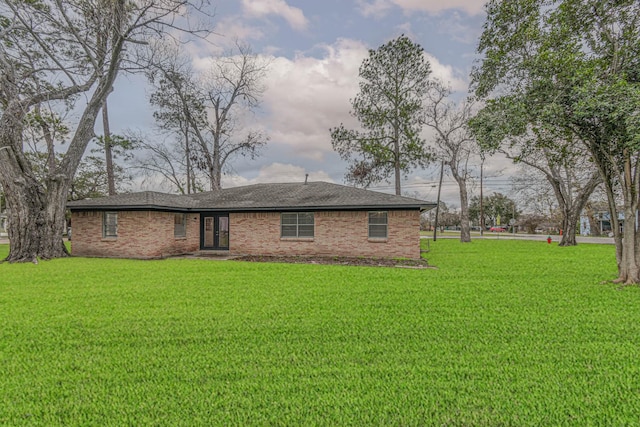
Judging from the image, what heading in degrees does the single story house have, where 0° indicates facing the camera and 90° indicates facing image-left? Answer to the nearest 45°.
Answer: approximately 0°

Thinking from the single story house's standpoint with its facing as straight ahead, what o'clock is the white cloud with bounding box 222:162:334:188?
The white cloud is roughly at 6 o'clock from the single story house.

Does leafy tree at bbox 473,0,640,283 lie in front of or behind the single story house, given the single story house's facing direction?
in front

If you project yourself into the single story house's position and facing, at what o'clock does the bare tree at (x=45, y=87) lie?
The bare tree is roughly at 3 o'clock from the single story house.
